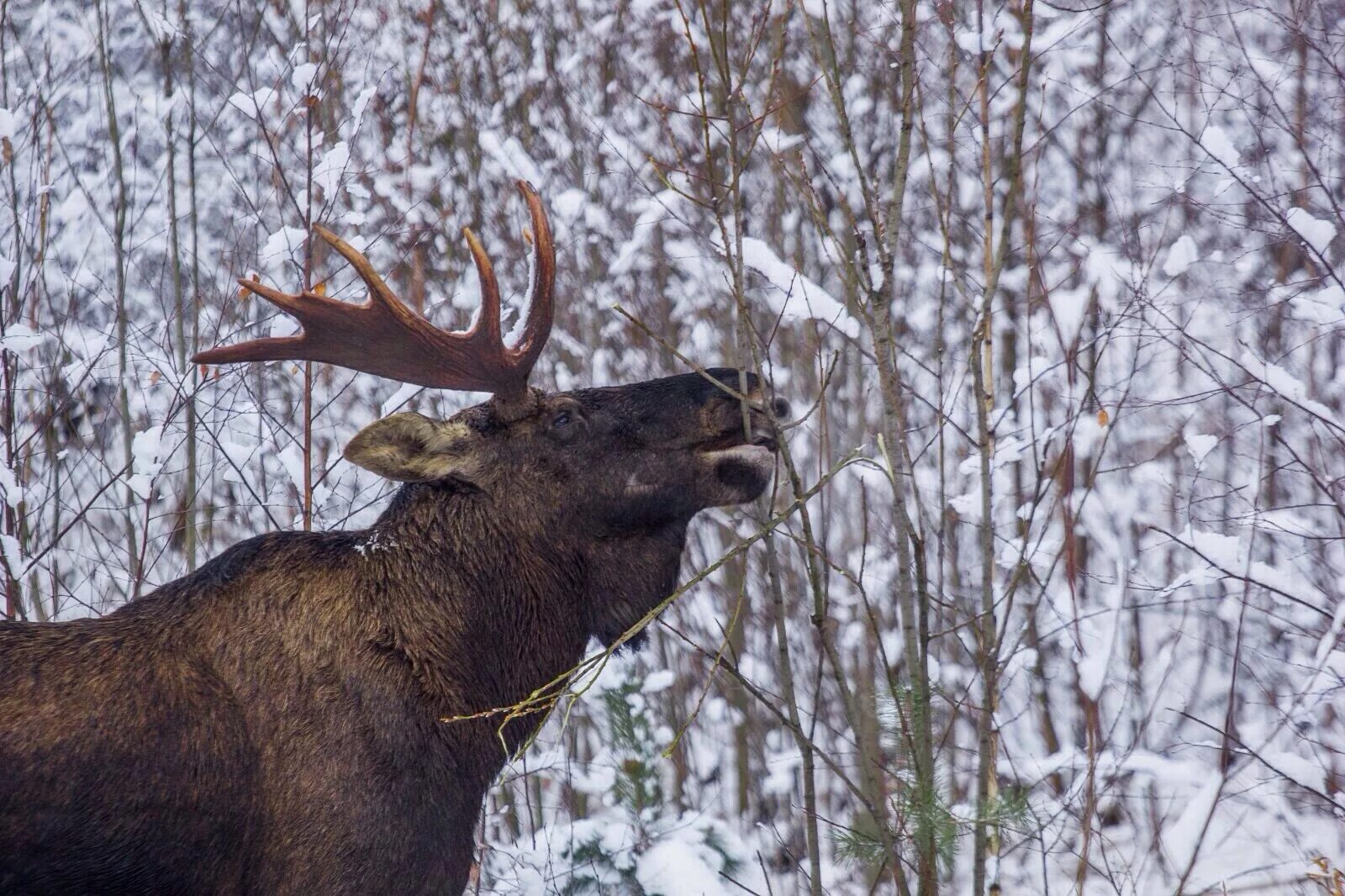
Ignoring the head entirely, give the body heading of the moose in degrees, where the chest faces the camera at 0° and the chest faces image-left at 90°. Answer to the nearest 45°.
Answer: approximately 270°
